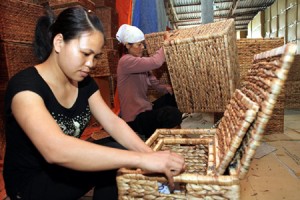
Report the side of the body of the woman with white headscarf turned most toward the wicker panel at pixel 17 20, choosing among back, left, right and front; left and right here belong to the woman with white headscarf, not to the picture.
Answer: back

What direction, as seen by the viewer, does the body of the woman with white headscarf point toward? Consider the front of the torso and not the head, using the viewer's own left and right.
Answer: facing to the right of the viewer

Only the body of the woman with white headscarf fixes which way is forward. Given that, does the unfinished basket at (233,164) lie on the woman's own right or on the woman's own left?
on the woman's own right

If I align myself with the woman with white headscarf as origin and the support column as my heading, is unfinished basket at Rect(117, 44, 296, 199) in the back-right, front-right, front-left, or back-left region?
back-right

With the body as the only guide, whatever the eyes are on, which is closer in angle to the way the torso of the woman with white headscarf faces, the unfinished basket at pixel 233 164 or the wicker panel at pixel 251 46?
the wicker panel

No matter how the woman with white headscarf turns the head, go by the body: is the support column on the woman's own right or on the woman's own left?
on the woman's own left
